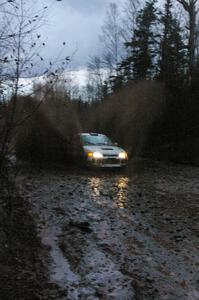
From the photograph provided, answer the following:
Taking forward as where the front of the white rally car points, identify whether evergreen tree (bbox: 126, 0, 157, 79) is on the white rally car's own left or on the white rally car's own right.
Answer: on the white rally car's own left

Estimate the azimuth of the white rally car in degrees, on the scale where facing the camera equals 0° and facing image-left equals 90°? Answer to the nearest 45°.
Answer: approximately 315°

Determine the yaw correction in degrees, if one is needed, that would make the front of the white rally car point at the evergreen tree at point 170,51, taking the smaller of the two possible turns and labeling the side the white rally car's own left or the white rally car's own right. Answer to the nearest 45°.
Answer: approximately 135° to the white rally car's own left
